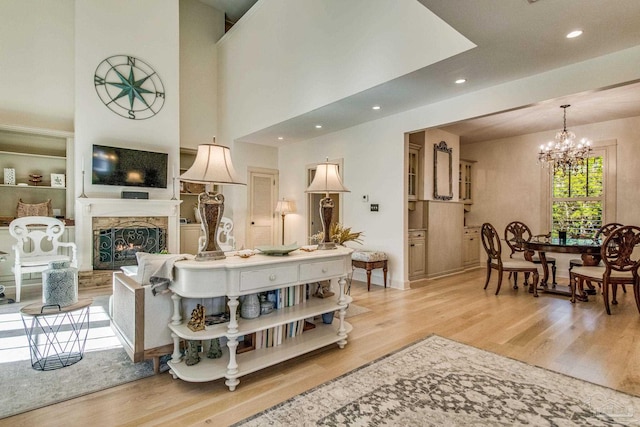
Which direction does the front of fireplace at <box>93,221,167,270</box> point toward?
toward the camera

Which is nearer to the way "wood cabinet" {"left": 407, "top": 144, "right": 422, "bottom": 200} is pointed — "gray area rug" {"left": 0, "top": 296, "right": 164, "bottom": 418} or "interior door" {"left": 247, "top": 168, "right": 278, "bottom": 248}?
the gray area rug

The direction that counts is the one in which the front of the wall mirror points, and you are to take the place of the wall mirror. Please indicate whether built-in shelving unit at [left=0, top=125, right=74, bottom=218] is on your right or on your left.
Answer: on your right

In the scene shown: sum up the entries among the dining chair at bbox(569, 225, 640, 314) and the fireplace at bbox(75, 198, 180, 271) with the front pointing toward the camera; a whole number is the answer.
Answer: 1

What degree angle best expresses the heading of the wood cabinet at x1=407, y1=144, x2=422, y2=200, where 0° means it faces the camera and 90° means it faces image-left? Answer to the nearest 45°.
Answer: approximately 315°

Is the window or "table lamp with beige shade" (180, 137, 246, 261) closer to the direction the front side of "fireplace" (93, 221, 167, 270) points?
the table lamp with beige shade

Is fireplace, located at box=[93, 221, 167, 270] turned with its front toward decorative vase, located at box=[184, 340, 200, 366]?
yes

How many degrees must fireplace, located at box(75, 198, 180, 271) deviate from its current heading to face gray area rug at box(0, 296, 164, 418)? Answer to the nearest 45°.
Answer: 0° — it already faces it

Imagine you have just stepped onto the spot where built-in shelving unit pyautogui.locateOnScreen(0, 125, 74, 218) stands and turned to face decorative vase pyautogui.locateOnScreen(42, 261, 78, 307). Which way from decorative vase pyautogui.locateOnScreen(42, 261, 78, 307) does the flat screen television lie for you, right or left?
left

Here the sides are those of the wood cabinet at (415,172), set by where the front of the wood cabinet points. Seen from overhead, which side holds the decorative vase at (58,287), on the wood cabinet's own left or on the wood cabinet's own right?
on the wood cabinet's own right

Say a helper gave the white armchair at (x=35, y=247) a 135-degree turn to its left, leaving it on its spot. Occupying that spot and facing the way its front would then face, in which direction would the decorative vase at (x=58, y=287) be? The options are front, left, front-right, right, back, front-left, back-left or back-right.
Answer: back

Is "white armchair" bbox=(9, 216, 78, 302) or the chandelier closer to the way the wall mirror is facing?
the chandelier

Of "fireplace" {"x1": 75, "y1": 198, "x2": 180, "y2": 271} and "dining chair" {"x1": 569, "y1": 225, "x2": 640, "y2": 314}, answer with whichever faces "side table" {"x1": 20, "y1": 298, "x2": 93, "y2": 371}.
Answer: the fireplace

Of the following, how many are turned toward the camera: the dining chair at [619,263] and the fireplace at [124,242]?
1

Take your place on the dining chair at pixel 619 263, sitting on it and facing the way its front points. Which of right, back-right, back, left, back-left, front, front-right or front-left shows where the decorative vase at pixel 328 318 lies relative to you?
left

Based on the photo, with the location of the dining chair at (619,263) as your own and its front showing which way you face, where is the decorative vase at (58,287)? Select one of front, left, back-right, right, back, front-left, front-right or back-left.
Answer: left

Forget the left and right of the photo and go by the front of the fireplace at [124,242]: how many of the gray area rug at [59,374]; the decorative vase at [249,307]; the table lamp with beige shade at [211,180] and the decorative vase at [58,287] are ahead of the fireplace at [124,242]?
4

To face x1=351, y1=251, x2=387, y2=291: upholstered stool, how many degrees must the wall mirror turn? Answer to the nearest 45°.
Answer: approximately 90° to its right
